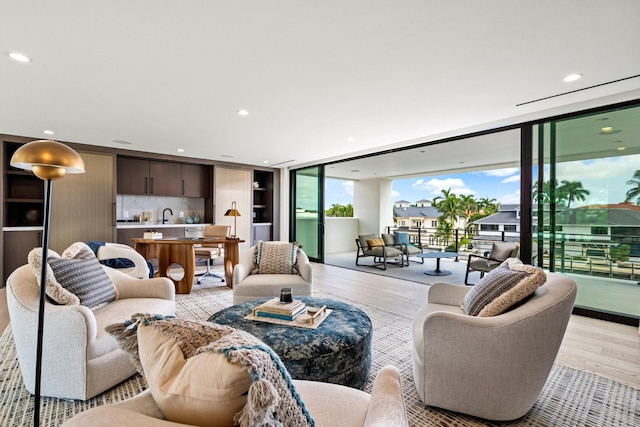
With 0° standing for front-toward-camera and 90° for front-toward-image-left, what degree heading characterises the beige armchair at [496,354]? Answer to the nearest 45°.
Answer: approximately 90°

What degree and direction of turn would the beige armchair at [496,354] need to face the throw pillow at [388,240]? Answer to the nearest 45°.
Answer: approximately 45° to its right

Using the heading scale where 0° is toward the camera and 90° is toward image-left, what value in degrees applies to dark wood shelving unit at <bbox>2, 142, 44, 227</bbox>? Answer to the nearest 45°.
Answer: approximately 0°

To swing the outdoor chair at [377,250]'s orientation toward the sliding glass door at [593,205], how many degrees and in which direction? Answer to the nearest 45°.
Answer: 0° — it already faces it

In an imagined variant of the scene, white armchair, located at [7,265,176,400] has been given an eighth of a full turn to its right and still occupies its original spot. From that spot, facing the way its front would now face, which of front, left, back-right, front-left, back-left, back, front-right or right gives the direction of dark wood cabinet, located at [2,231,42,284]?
back

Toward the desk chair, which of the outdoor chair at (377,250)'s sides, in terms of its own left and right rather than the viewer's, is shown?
right

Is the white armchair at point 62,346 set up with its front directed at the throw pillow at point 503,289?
yes

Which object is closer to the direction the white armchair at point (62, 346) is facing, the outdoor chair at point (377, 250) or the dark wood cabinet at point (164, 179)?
the outdoor chair

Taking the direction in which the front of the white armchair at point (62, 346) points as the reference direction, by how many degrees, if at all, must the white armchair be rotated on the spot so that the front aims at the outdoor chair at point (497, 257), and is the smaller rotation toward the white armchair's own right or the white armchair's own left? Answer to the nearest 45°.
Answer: approximately 45° to the white armchair's own left

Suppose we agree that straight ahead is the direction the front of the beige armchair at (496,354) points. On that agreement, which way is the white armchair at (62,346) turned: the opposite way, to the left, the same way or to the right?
the opposite way

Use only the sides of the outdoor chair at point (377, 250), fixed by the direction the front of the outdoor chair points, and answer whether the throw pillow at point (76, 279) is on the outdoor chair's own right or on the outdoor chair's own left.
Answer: on the outdoor chair's own right
